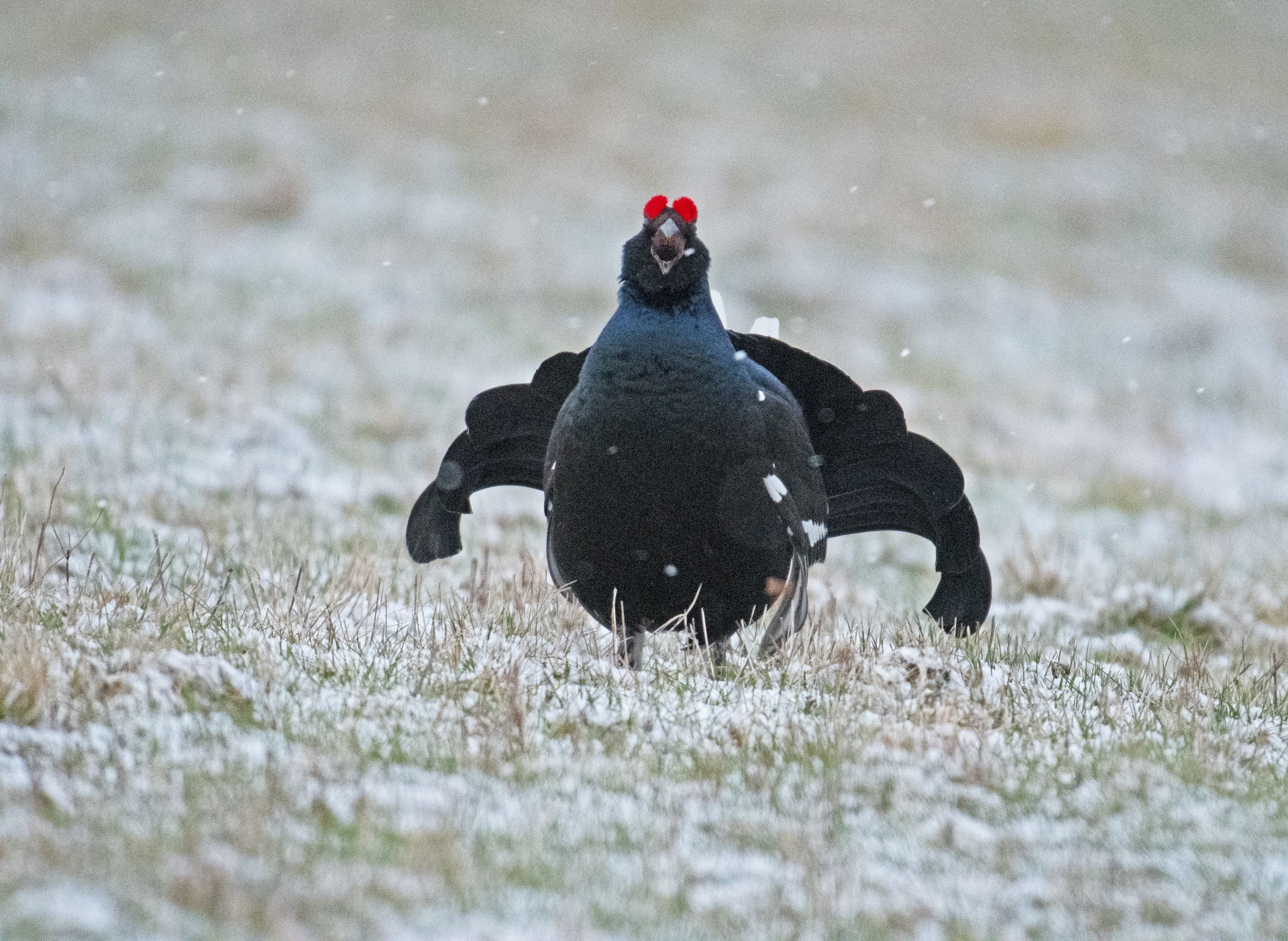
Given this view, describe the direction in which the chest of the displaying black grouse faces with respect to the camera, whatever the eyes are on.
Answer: toward the camera
